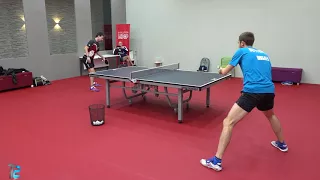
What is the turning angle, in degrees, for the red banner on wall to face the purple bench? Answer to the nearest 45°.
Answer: approximately 45° to its left

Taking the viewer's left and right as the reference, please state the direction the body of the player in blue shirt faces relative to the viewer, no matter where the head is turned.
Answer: facing away from the viewer and to the left of the viewer

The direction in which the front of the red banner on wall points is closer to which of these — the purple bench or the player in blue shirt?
the player in blue shirt

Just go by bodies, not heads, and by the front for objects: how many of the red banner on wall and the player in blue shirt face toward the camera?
1

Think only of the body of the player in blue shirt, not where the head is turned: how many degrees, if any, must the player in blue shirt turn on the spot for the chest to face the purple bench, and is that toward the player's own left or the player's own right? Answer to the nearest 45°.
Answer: approximately 45° to the player's own right

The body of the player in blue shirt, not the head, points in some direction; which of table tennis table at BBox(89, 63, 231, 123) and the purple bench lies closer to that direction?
the table tennis table

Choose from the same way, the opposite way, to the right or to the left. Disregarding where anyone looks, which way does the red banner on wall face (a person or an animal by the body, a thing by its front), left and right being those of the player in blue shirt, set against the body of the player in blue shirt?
the opposite way

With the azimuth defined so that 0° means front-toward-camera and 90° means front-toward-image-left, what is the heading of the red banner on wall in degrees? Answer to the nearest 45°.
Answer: approximately 0°

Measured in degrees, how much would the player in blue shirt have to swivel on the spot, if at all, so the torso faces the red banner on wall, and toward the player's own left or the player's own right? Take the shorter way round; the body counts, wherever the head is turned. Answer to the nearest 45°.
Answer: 0° — they already face it

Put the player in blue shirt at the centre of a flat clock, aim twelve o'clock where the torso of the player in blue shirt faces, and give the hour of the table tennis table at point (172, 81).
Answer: The table tennis table is roughly at 12 o'clock from the player in blue shirt.

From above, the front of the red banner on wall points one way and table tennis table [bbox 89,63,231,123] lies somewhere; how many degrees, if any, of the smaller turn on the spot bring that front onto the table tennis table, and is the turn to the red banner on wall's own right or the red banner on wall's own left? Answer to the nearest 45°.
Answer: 0° — it already faces it
